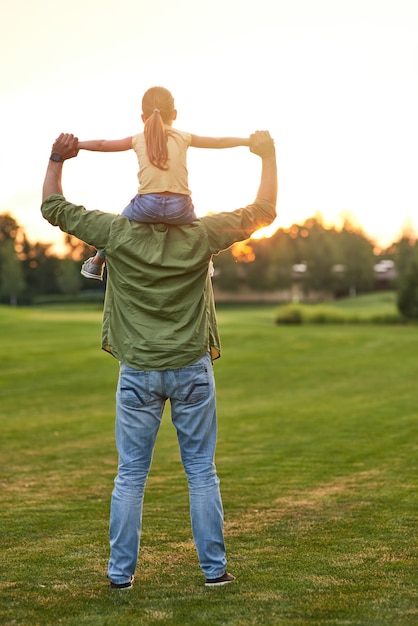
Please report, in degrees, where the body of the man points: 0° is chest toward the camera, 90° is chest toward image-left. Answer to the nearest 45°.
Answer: approximately 180°

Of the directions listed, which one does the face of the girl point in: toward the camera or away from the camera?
away from the camera

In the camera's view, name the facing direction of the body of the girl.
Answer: away from the camera
